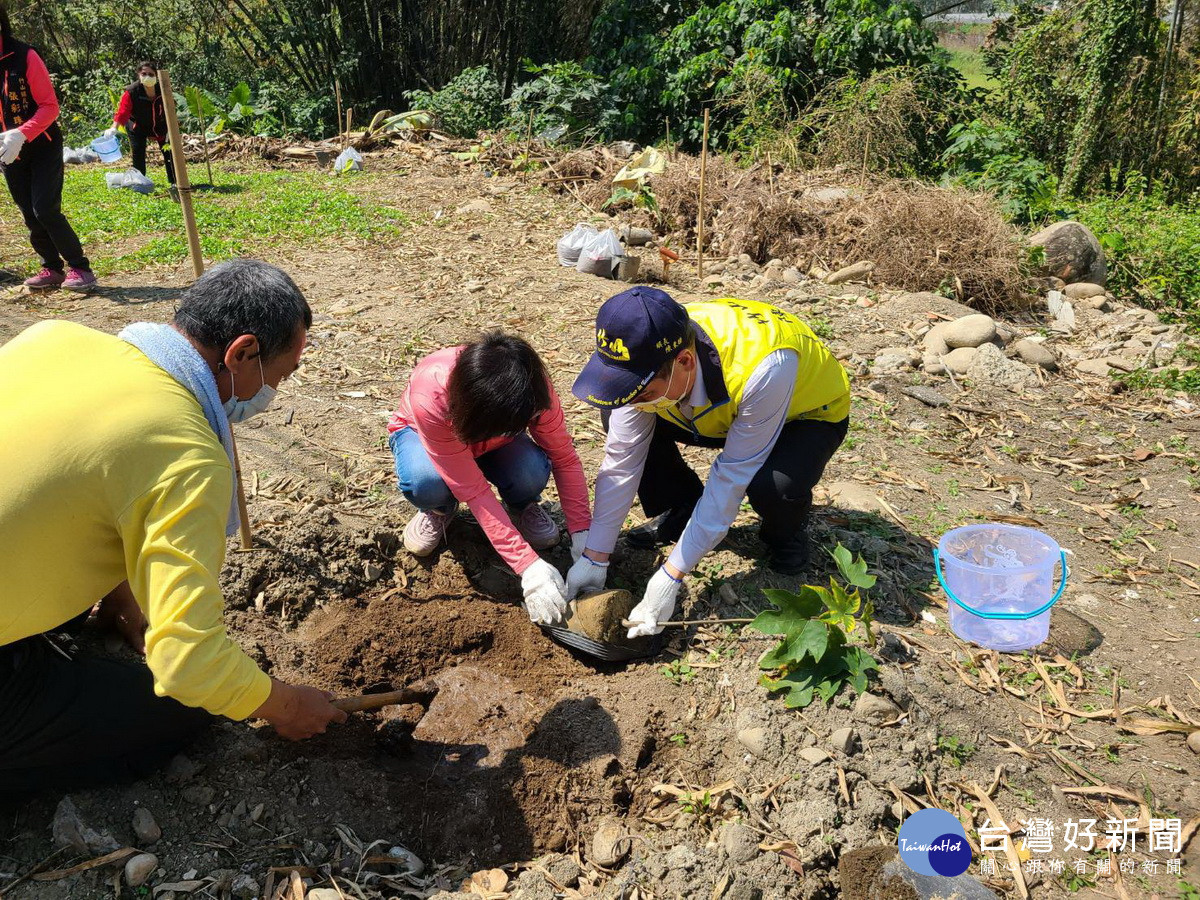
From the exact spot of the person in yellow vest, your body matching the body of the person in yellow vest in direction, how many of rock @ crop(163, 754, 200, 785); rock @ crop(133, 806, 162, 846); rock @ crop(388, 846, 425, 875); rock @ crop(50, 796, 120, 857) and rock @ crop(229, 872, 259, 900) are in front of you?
5

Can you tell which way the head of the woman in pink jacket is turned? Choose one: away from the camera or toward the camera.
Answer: toward the camera

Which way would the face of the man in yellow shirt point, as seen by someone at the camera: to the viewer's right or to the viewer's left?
to the viewer's right

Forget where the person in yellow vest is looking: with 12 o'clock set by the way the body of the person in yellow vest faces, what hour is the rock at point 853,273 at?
The rock is roughly at 5 o'clock from the person in yellow vest.

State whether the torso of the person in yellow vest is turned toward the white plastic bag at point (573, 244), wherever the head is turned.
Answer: no

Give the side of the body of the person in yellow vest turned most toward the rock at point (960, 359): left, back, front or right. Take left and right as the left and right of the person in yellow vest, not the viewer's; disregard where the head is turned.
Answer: back

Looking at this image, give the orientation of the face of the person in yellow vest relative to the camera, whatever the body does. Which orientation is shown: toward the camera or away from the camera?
toward the camera

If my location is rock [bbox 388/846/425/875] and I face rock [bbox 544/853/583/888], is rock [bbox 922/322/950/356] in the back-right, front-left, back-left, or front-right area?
front-left

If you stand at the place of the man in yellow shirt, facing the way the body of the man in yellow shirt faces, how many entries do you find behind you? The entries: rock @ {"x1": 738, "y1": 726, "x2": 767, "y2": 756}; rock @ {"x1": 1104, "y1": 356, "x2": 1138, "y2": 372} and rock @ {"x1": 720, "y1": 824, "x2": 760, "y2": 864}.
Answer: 0

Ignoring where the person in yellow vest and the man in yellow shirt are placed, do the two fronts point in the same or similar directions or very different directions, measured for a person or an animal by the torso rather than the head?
very different directions

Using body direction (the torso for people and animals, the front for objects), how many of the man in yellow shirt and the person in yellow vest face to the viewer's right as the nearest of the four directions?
1

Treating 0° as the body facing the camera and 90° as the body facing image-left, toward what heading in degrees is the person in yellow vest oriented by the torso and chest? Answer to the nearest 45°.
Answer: approximately 45°

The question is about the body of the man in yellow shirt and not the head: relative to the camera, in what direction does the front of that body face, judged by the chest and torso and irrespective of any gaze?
to the viewer's right
